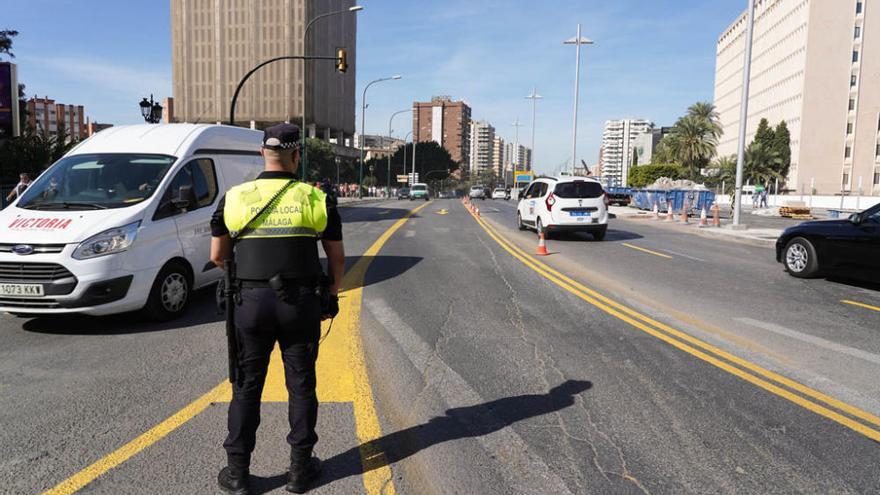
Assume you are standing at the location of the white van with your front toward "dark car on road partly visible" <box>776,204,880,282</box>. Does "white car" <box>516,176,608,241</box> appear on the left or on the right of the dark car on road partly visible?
left

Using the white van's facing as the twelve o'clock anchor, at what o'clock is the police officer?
The police officer is roughly at 10 o'clock from the white van.

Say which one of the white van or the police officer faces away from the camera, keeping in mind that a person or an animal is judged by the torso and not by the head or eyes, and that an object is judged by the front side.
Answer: the police officer

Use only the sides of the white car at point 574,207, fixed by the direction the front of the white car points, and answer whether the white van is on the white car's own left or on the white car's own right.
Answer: on the white car's own left

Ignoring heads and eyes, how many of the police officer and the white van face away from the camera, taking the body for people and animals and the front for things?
1

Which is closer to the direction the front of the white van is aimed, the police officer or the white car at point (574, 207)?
the police officer

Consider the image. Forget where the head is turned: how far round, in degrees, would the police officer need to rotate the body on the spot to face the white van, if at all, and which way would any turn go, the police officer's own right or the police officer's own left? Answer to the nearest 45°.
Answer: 0° — they already face it

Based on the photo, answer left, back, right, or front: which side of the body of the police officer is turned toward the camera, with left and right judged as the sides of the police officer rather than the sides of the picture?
back

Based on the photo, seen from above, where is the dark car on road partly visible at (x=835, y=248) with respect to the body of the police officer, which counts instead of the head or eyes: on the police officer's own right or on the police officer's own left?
on the police officer's own right

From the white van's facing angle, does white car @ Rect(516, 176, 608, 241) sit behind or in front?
behind

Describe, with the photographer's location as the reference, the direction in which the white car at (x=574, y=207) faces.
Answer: facing away from the viewer and to the left of the viewer
